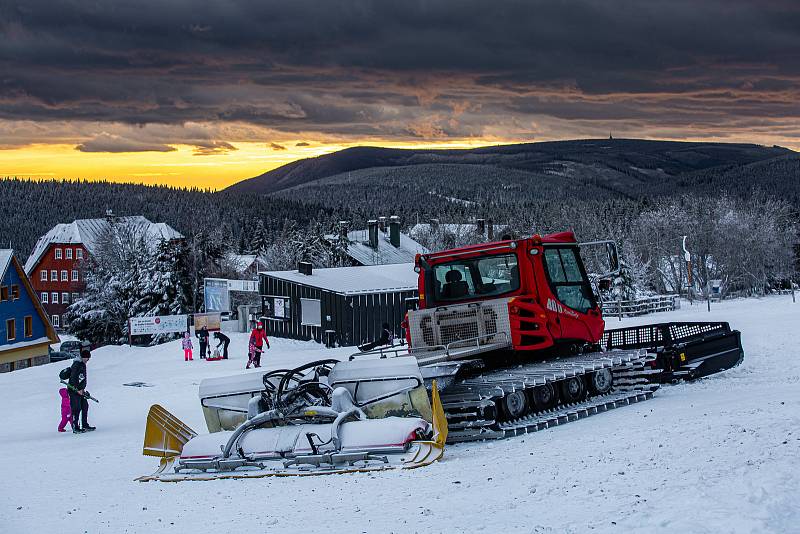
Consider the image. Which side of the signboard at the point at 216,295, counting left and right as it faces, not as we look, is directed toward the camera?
front

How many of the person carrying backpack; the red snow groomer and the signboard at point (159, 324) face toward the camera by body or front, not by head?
1

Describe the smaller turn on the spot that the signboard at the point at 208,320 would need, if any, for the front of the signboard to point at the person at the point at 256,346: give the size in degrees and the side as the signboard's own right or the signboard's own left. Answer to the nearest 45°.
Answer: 0° — it already faces them

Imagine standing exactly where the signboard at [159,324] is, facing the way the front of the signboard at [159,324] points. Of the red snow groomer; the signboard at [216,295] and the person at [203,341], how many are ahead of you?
2

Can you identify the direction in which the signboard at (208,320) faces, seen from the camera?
facing the viewer

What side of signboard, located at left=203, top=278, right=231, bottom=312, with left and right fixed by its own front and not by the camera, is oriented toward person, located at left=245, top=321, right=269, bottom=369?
front

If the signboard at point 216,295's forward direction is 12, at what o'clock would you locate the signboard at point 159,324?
the signboard at point 159,324 is roughly at 1 o'clock from the signboard at point 216,295.

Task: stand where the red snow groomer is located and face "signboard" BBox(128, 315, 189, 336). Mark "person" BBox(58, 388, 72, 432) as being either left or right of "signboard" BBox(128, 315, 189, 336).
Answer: left

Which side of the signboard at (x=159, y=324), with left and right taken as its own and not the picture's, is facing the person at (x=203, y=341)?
front
